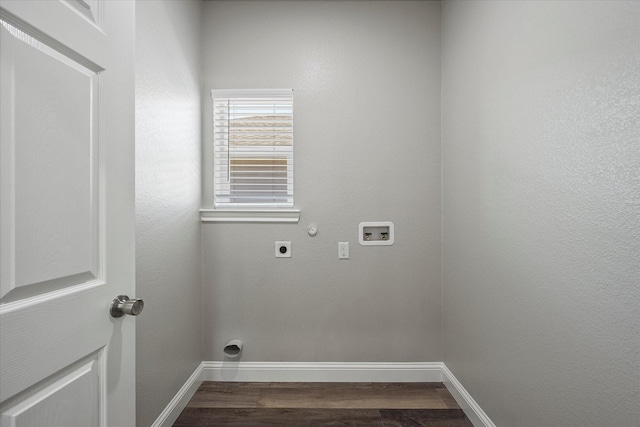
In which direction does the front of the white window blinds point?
toward the camera

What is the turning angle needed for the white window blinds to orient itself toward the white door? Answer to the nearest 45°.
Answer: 0° — it already faces it
